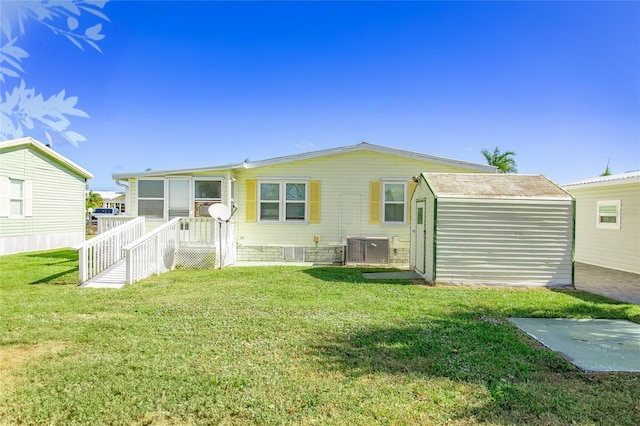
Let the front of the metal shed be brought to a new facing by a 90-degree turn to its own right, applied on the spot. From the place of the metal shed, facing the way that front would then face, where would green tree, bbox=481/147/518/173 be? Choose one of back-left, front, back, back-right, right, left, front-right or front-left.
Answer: front

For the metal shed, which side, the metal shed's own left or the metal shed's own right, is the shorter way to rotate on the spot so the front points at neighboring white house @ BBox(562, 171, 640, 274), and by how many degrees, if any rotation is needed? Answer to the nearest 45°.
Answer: approximately 135° to the metal shed's own right

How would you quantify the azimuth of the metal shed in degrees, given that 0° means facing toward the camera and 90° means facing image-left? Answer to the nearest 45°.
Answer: approximately 90°

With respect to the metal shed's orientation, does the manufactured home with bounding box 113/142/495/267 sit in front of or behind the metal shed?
in front

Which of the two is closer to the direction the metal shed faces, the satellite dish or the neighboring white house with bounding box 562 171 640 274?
the satellite dish

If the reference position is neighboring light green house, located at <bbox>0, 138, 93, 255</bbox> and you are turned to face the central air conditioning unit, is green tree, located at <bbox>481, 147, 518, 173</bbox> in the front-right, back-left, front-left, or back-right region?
front-left

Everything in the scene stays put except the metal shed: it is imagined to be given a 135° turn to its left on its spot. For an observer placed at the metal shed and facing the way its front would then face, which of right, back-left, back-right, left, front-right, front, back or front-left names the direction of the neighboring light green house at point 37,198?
back-right

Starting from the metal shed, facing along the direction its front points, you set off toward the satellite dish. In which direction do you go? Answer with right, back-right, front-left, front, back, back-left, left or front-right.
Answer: front
